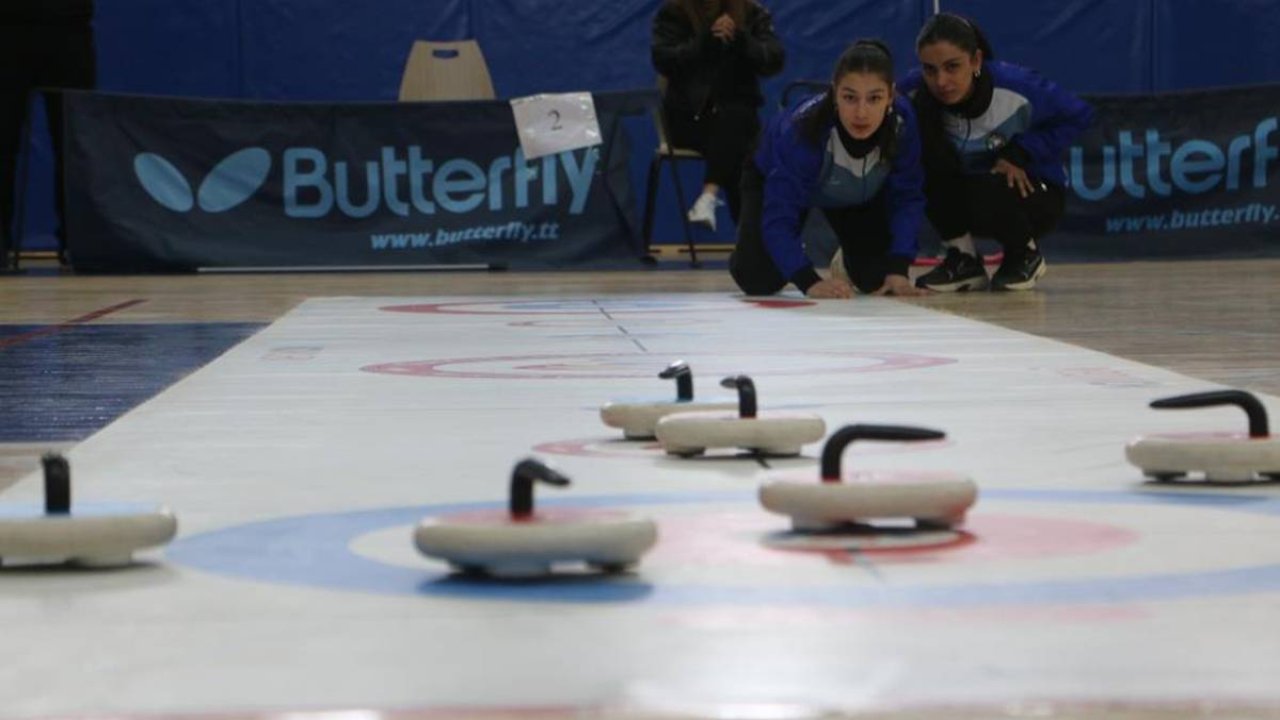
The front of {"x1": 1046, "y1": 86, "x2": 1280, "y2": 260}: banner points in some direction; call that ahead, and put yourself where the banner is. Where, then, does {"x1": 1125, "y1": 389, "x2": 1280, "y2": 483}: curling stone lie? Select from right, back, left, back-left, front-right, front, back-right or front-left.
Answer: front

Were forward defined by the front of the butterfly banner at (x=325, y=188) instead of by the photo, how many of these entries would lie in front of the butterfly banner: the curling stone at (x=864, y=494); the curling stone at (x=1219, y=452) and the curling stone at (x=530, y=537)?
3

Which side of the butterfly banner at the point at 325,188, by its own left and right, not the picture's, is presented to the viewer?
front

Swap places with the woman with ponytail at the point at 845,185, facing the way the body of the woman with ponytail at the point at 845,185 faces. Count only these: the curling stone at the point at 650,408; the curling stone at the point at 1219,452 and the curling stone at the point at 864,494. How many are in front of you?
3

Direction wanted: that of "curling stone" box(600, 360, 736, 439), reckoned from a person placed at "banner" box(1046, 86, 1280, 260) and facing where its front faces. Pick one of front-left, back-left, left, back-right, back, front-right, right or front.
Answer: front

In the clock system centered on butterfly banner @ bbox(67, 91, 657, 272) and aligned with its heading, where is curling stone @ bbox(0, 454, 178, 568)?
The curling stone is roughly at 12 o'clock from the butterfly banner.

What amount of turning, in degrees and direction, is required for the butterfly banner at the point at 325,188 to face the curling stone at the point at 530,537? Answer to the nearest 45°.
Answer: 0° — it already faces it

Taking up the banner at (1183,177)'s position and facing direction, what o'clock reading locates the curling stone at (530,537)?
The curling stone is roughly at 12 o'clock from the banner.

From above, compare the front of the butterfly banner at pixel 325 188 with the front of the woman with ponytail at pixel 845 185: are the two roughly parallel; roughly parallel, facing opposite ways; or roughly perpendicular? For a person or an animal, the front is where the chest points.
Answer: roughly parallel

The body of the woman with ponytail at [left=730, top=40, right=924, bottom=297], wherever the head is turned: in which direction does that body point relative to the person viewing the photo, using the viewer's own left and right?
facing the viewer

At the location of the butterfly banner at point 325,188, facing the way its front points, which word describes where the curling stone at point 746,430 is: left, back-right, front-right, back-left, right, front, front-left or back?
front

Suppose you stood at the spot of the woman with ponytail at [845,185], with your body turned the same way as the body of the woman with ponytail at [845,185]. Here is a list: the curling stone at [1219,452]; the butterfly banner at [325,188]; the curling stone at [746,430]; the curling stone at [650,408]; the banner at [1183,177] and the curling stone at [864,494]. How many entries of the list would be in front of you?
4

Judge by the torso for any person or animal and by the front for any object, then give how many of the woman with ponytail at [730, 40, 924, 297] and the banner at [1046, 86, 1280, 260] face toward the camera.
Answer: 2

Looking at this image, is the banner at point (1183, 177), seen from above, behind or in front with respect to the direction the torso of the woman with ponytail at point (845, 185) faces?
behind

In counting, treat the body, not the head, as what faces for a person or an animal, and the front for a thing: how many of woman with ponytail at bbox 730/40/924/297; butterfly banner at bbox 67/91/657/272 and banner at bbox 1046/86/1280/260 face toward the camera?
3
